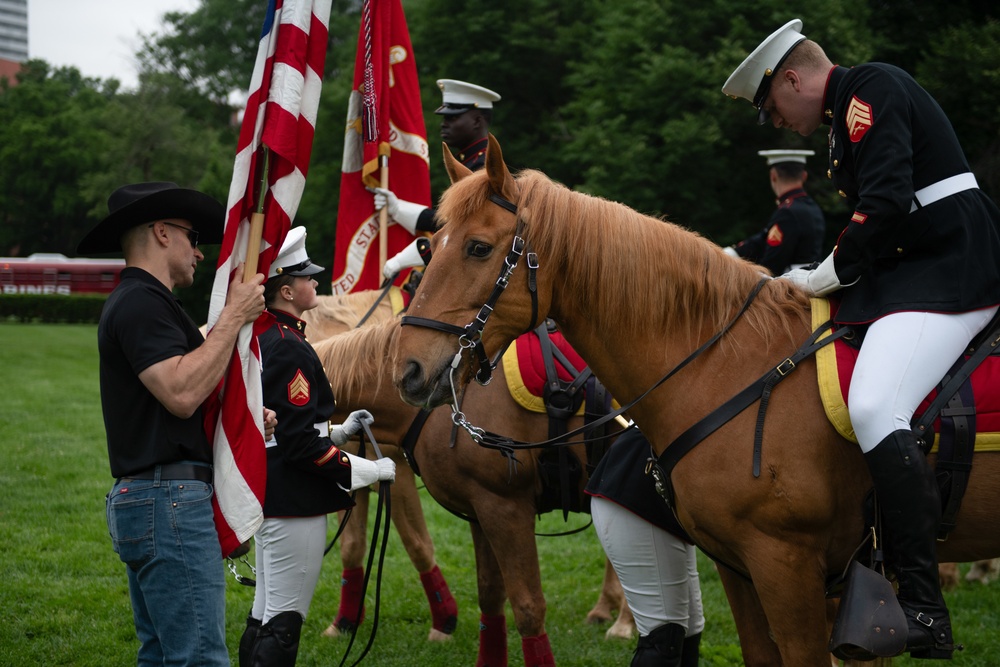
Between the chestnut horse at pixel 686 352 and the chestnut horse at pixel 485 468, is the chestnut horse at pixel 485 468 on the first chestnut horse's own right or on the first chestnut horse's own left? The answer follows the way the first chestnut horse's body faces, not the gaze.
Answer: on the first chestnut horse's own right

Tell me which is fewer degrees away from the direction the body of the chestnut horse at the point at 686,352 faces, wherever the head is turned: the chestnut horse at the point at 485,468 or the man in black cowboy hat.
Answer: the man in black cowboy hat

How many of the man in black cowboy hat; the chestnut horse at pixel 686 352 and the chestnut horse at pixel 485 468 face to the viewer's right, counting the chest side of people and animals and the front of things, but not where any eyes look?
1

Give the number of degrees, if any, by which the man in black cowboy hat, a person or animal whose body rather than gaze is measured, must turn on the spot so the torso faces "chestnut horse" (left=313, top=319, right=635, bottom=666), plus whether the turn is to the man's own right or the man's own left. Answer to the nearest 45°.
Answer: approximately 45° to the man's own left

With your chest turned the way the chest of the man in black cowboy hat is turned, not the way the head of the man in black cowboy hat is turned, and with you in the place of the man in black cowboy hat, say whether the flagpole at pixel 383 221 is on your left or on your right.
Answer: on your left

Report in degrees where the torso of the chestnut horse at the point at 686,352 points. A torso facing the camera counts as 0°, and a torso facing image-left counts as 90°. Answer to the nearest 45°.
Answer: approximately 45°

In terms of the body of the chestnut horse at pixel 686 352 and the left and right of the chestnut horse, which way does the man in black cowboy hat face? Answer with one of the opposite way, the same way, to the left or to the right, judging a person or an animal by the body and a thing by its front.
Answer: the opposite way

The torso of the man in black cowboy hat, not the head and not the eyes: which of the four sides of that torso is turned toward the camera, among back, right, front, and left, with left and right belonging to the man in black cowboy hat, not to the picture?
right

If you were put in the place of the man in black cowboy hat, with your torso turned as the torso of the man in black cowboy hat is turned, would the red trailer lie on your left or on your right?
on your left

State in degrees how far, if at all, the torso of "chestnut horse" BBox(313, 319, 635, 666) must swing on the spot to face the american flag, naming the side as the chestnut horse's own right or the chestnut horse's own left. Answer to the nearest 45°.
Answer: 0° — it already faces it

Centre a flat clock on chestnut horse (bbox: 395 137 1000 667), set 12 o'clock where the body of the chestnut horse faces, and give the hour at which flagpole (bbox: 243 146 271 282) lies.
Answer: The flagpole is roughly at 1 o'clock from the chestnut horse.

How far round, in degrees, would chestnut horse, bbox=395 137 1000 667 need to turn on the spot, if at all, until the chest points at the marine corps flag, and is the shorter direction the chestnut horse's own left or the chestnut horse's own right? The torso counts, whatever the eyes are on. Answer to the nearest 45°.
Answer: approximately 90° to the chestnut horse's own right

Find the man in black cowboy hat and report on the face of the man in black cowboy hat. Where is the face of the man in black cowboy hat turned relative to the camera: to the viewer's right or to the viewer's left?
to the viewer's right
